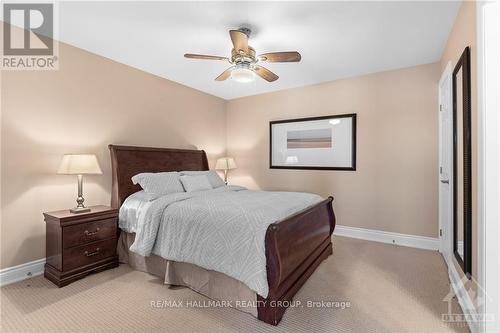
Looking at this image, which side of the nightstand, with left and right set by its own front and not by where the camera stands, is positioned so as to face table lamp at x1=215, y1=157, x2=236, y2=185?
left

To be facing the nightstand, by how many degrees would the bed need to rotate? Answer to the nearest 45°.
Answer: approximately 135° to its right

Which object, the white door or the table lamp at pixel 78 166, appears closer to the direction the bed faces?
the white door

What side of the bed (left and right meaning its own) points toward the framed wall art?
left

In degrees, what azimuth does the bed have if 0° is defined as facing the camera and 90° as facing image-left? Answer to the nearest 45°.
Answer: approximately 315°

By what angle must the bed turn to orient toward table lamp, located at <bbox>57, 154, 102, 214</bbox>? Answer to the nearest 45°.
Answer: approximately 135° to its right

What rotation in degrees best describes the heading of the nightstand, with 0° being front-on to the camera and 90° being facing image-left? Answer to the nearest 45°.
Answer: approximately 315°
